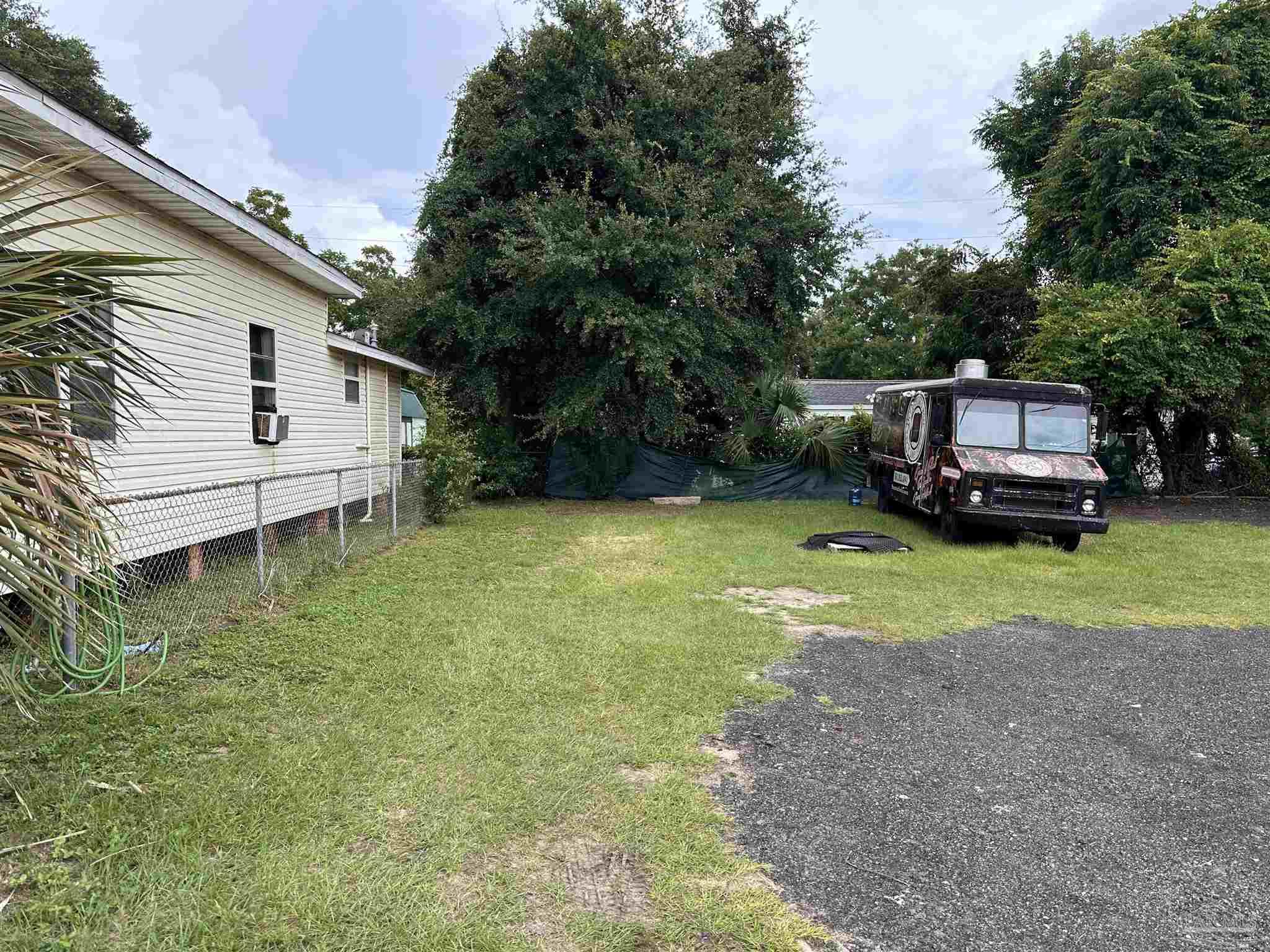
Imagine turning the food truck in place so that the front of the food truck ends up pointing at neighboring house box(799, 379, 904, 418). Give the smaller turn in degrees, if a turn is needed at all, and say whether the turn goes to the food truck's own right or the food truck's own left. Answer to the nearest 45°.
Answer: approximately 135° to the food truck's own left

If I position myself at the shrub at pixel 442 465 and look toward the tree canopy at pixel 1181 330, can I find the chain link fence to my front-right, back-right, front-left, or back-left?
back-right

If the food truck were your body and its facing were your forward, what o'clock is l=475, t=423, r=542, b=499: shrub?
The shrub is roughly at 5 o'clock from the food truck.

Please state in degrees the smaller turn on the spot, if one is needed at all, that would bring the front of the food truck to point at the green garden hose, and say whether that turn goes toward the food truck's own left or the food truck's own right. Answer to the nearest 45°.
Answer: approximately 90° to the food truck's own right

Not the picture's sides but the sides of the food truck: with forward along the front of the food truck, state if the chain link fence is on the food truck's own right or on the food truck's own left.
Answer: on the food truck's own right

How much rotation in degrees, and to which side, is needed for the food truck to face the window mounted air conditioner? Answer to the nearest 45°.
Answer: approximately 90° to its right

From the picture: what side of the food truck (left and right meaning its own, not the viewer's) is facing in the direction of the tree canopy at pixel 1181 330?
left

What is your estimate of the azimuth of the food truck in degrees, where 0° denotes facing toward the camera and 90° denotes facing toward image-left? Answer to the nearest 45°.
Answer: approximately 315°

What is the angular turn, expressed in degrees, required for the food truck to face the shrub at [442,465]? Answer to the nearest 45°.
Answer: approximately 135° to its right
